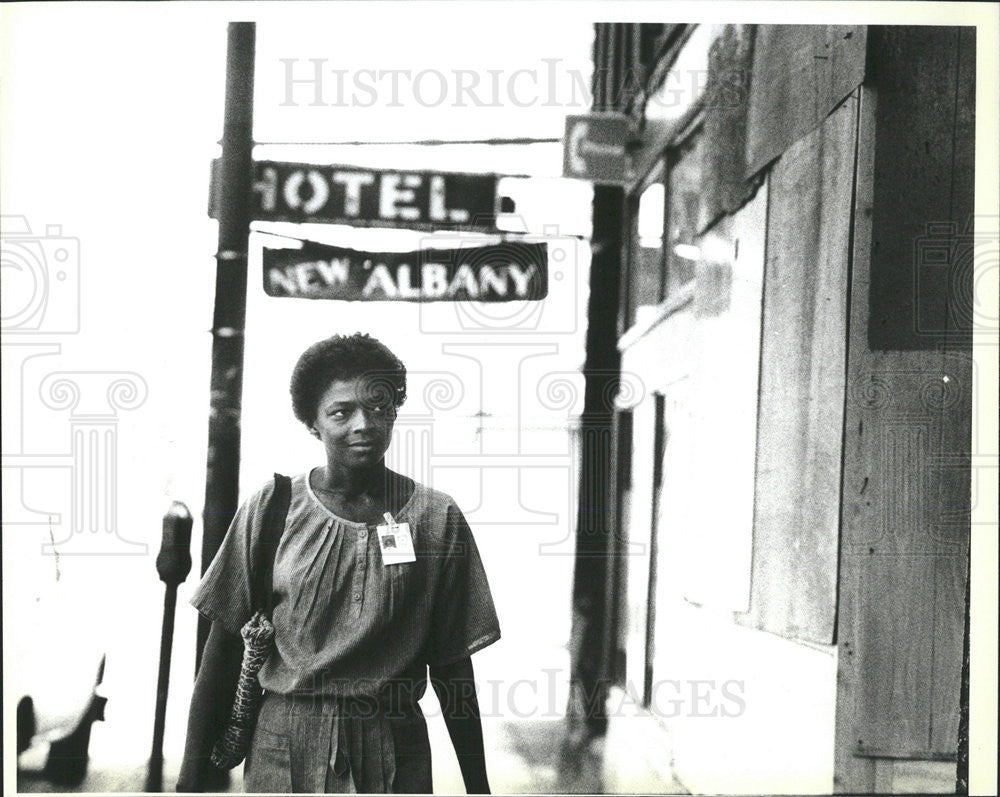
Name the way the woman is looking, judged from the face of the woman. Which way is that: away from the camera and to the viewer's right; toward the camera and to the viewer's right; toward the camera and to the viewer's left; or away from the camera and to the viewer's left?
toward the camera and to the viewer's right

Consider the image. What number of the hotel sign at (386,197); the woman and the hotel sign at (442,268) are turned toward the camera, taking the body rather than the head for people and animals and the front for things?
3

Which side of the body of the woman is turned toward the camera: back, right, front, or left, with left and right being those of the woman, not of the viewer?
front

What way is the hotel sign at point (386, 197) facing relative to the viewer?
toward the camera

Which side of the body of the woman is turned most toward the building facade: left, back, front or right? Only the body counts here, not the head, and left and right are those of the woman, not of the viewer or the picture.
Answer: left

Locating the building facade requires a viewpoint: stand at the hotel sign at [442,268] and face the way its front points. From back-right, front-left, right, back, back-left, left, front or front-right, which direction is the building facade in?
left

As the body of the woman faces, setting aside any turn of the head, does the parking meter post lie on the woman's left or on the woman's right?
on the woman's right
